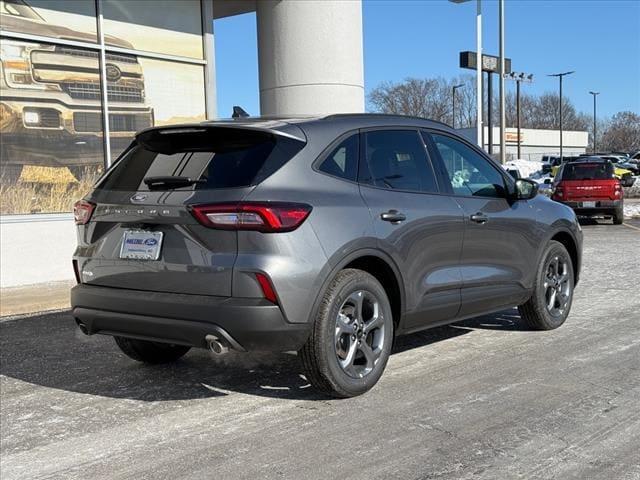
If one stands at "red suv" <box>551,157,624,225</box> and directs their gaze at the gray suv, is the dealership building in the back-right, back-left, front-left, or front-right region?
front-right

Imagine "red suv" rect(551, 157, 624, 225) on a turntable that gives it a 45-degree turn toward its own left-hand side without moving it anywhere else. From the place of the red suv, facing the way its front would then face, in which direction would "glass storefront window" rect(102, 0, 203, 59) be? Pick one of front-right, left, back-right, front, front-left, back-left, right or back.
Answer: left

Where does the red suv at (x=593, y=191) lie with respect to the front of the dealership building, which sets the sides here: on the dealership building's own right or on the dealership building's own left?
on the dealership building's own left

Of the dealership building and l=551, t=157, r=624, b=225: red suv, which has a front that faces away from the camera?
the red suv

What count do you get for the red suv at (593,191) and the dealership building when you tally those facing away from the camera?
1

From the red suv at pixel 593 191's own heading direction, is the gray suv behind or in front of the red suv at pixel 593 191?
behind

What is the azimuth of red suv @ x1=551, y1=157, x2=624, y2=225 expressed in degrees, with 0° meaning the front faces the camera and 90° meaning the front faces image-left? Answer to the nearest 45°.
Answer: approximately 180°

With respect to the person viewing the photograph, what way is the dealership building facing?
facing the viewer and to the right of the viewer

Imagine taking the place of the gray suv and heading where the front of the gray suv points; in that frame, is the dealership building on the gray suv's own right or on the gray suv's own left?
on the gray suv's own left

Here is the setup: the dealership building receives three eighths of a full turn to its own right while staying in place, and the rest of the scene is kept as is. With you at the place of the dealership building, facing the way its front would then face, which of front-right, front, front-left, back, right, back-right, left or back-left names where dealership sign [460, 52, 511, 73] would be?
back-right

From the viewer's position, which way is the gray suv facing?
facing away from the viewer and to the right of the viewer

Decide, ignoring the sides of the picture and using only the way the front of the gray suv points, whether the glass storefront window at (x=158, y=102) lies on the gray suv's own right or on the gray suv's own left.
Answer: on the gray suv's own left

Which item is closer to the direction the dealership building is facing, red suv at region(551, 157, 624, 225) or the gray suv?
the gray suv

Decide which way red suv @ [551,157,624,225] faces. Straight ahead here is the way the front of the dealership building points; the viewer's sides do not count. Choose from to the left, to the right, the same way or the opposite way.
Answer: to the left

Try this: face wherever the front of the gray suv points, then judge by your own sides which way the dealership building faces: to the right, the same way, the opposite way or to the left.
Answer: to the right

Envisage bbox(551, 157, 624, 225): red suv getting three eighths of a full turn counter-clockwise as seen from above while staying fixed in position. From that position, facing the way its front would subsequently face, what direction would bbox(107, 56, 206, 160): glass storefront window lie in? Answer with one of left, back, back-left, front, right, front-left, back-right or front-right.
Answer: front
